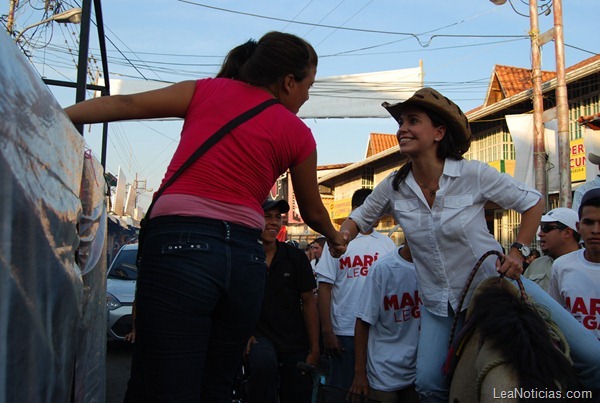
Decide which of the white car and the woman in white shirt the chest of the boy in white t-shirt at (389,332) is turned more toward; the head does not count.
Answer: the woman in white shirt

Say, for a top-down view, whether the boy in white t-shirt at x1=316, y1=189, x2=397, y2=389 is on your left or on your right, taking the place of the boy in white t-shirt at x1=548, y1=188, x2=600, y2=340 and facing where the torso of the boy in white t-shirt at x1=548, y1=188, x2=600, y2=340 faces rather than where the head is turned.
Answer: on your right

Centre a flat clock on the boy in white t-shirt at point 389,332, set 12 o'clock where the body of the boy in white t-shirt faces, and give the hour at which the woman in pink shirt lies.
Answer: The woman in pink shirt is roughly at 2 o'clock from the boy in white t-shirt.

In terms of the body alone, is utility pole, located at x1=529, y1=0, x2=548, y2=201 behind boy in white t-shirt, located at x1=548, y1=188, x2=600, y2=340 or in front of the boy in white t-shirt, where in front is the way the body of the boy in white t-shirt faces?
behind

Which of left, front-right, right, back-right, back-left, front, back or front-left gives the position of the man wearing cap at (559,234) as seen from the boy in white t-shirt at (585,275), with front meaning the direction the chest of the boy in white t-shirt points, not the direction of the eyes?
back
